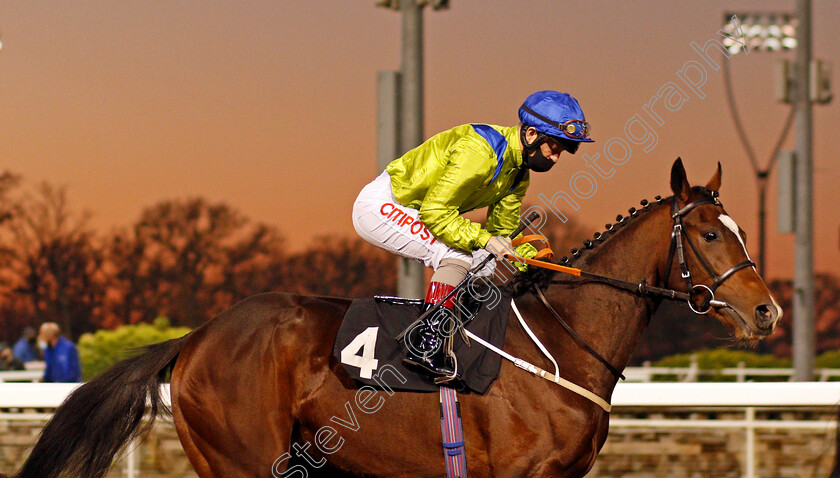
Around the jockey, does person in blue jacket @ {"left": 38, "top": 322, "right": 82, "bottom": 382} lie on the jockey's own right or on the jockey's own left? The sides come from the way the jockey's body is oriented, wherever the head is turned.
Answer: on the jockey's own left

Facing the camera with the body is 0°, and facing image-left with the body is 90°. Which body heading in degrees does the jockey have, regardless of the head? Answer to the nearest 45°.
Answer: approximately 270°

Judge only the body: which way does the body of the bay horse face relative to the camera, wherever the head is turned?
to the viewer's right

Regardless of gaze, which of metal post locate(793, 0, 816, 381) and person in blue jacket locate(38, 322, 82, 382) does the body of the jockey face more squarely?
the metal post

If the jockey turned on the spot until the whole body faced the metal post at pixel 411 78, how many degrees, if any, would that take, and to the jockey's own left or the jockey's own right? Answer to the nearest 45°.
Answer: approximately 90° to the jockey's own left

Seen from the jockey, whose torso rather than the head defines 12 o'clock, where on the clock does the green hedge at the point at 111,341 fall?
The green hedge is roughly at 8 o'clock from the jockey.

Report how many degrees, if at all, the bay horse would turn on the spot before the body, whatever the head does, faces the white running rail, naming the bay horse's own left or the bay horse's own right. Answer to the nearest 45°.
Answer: approximately 45° to the bay horse's own left

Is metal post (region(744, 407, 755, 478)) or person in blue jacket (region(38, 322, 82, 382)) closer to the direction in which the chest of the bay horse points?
the metal post
